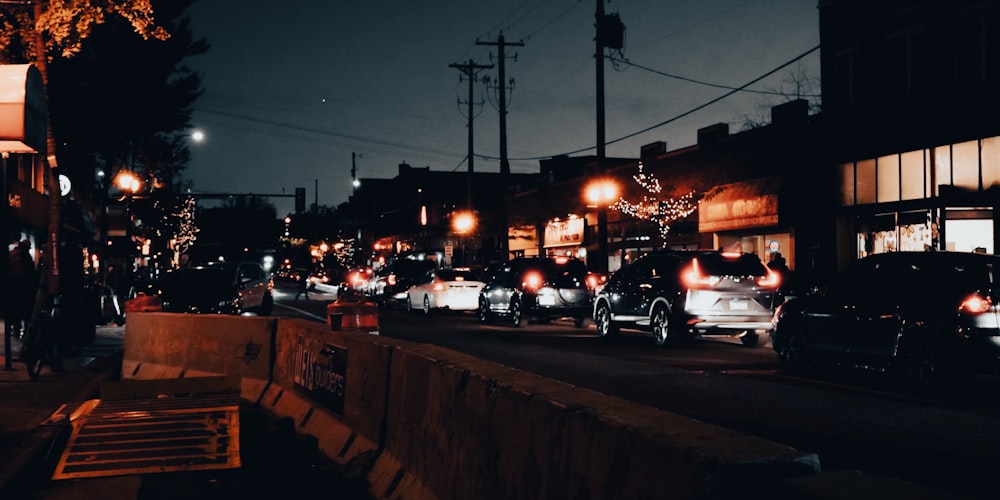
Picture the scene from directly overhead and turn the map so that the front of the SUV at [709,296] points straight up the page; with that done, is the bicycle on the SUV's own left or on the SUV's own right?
on the SUV's own left

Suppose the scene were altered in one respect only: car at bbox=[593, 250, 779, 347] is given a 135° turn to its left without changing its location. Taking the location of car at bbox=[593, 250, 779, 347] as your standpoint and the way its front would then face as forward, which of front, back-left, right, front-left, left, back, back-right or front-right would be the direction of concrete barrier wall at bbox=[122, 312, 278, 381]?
front-right

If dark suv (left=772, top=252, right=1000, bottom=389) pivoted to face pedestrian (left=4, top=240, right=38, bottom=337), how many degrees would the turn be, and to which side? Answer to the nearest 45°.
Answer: approximately 45° to its left

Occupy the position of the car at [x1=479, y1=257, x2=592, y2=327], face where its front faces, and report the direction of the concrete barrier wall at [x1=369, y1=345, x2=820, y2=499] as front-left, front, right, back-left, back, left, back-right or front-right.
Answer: back-left

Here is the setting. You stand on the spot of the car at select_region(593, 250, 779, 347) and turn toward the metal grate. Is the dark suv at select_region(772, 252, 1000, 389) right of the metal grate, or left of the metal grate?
left

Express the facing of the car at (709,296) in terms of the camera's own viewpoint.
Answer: facing away from the viewer and to the left of the viewer
